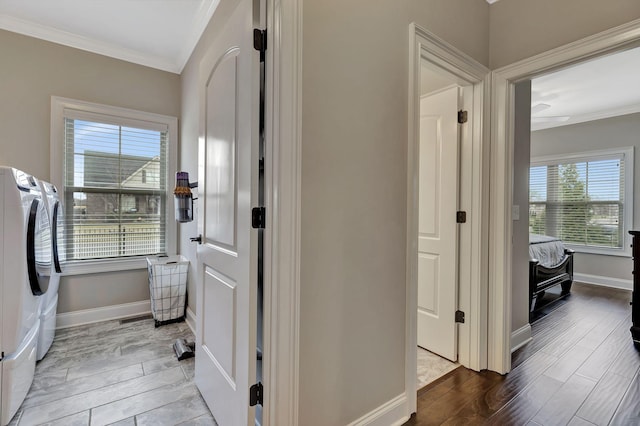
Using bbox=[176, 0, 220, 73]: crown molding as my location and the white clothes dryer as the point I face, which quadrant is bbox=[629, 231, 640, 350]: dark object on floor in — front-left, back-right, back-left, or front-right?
back-left

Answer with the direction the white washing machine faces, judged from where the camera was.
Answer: facing to the right of the viewer

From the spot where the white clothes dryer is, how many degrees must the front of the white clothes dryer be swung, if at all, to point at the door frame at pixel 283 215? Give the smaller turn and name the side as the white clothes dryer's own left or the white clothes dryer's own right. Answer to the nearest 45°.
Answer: approximately 90° to the white clothes dryer's own right

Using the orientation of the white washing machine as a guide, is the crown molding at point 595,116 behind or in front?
in front

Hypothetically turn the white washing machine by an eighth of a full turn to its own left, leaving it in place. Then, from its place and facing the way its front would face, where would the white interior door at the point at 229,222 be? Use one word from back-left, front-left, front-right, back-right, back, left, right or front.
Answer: right

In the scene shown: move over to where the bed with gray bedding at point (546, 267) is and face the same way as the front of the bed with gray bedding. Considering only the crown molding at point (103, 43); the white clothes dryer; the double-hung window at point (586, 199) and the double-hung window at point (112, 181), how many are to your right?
3

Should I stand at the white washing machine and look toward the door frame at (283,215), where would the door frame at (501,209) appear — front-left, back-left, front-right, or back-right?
front-left

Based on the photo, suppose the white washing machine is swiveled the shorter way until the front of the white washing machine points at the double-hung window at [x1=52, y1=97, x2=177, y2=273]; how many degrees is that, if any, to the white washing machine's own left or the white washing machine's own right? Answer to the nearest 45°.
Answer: approximately 45° to the white washing machine's own left

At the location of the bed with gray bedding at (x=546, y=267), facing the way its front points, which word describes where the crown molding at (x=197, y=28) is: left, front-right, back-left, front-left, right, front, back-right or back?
right

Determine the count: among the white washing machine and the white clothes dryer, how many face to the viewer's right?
2

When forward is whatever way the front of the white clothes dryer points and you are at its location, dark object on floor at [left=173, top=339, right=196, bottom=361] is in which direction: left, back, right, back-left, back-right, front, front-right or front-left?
front-right

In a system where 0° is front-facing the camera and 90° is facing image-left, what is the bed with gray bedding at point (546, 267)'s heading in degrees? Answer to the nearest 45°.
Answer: approximately 315°

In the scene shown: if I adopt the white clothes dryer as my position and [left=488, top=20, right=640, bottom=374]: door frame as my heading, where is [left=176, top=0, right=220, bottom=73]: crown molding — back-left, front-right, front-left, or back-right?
front-left

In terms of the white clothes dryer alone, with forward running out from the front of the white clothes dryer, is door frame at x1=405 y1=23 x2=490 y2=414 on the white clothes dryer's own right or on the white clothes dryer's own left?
on the white clothes dryer's own right

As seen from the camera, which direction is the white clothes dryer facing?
to the viewer's right

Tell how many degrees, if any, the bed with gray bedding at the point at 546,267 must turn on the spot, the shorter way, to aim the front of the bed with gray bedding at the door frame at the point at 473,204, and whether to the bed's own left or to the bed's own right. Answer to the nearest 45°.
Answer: approximately 45° to the bed's own right
